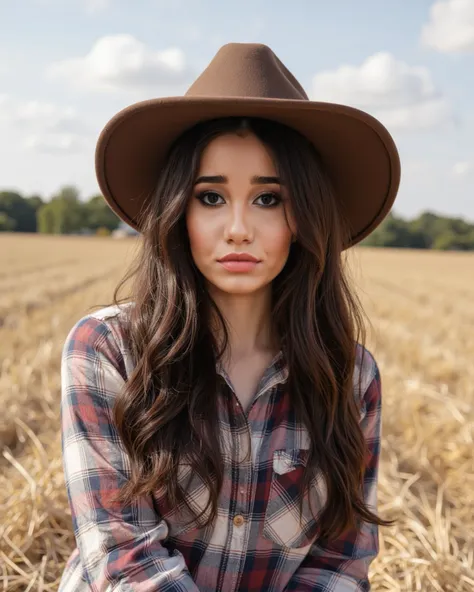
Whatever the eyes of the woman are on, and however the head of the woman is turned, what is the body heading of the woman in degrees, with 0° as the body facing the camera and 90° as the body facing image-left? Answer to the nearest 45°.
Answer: approximately 0°
